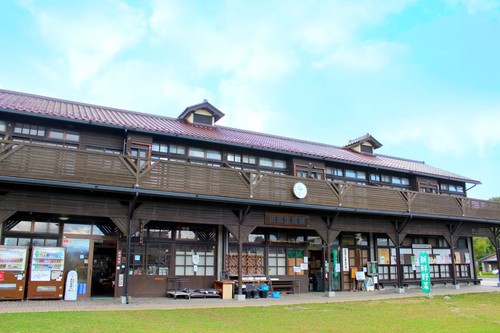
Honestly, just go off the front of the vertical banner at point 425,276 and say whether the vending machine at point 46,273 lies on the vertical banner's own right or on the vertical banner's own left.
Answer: on the vertical banner's own right

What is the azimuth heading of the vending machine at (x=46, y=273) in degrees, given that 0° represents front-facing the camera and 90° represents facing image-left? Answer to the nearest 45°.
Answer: approximately 0°

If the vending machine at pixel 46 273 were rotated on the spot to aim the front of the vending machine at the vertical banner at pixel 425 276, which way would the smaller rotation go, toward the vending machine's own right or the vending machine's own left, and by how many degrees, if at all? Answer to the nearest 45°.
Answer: approximately 90° to the vending machine's own left

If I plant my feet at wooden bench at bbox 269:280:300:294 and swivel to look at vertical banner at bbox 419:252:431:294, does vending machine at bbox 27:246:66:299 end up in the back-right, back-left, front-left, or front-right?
back-right

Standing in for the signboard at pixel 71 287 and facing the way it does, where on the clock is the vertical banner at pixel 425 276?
The vertical banner is roughly at 9 o'clock from the signboard.

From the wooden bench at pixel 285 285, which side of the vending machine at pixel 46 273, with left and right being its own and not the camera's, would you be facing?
left

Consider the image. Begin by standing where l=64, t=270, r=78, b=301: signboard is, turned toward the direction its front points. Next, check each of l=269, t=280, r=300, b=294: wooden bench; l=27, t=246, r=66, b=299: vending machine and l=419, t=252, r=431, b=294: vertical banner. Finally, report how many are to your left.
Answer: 2

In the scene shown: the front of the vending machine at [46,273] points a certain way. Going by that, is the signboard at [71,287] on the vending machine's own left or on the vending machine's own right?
on the vending machine's own left
